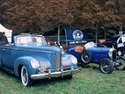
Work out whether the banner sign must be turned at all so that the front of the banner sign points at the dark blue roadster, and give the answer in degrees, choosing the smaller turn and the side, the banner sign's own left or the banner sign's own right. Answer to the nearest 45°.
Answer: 0° — it already faces it

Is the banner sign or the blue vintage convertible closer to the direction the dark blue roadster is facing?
the blue vintage convertible

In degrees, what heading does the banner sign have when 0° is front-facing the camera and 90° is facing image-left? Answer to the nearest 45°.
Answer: approximately 0°

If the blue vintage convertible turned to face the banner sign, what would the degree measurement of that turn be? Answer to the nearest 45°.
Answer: approximately 135° to its left

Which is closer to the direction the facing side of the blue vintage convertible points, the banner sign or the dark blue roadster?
the dark blue roadster

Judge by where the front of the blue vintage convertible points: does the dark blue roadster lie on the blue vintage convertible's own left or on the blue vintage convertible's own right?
on the blue vintage convertible's own left

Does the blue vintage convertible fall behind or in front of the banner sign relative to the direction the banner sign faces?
in front
